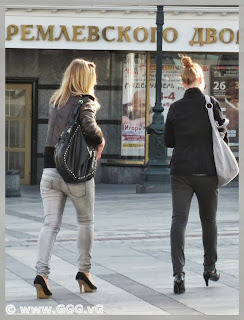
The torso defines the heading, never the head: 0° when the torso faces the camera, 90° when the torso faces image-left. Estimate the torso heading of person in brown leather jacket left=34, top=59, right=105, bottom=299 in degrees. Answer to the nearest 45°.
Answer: approximately 225°

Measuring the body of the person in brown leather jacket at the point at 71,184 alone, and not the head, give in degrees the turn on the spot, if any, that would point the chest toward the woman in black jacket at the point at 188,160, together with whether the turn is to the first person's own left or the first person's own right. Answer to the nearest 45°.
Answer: approximately 45° to the first person's own right
